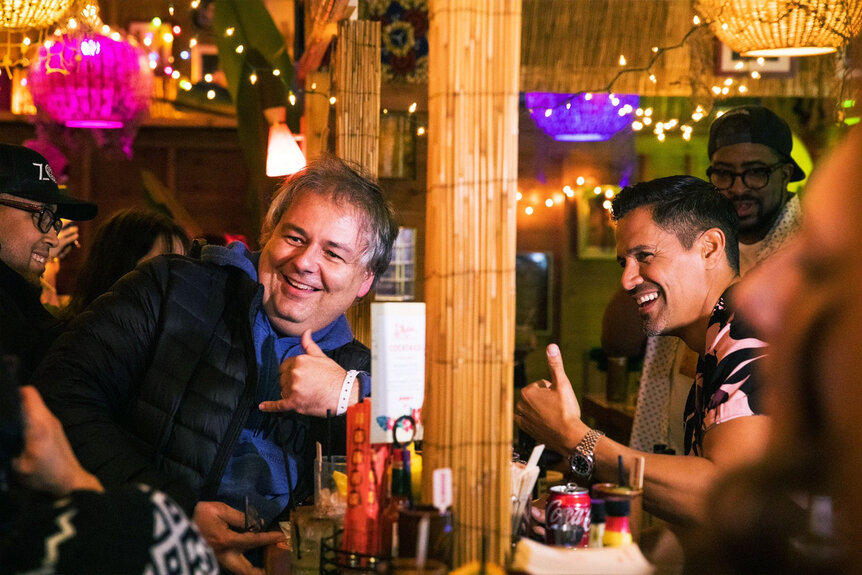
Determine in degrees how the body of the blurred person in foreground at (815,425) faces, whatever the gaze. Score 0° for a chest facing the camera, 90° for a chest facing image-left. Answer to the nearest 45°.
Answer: approximately 90°

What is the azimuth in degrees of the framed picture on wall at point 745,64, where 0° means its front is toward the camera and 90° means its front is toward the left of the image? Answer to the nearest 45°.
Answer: approximately 0°

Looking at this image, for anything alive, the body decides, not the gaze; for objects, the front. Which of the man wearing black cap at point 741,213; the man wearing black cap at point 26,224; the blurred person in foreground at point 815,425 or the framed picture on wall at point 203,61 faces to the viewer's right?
the man wearing black cap at point 26,224

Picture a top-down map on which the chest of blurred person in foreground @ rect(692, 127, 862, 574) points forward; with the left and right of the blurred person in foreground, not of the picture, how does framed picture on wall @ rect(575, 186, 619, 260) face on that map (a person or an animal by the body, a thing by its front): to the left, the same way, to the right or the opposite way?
to the left

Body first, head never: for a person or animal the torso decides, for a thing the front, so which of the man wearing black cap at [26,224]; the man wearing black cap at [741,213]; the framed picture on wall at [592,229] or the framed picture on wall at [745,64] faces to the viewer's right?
the man wearing black cap at [26,224]

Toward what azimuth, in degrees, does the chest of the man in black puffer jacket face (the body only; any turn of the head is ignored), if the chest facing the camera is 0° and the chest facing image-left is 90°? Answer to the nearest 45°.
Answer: approximately 315°

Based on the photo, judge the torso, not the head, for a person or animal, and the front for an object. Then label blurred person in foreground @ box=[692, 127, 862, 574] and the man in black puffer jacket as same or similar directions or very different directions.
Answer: very different directions

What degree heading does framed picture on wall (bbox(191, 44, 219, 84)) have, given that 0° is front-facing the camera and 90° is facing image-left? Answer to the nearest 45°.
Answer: approximately 0°
